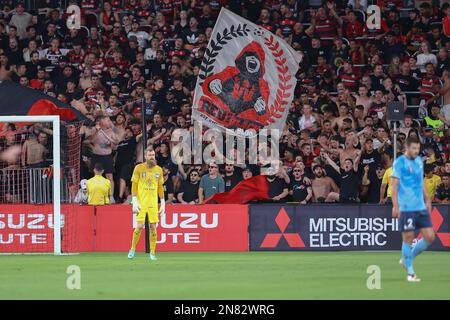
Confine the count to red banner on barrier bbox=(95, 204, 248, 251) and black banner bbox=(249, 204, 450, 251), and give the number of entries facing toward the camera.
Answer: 2

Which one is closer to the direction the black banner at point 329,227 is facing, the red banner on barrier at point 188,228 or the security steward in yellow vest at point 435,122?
the red banner on barrier

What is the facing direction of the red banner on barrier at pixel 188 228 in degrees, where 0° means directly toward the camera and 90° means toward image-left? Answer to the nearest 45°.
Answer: approximately 0°

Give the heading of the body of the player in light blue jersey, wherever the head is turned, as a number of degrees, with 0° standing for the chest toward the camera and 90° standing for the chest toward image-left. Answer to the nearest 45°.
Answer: approximately 315°

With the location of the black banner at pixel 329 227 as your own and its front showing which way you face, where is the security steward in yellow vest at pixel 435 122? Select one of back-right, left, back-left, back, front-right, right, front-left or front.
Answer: back-left
